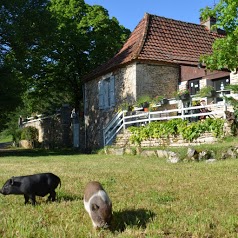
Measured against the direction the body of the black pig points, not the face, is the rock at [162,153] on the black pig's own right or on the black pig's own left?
on the black pig's own right

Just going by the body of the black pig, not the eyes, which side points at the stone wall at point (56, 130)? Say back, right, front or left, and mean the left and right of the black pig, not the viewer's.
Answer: right

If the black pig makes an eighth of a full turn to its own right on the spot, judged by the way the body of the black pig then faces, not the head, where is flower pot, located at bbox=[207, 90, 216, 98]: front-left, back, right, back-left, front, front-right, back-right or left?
right

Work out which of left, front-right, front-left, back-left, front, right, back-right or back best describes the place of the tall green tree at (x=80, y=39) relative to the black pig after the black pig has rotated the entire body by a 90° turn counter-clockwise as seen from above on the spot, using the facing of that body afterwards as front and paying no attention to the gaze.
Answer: back

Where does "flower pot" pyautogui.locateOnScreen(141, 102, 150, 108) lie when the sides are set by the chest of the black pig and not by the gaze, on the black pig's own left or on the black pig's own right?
on the black pig's own right

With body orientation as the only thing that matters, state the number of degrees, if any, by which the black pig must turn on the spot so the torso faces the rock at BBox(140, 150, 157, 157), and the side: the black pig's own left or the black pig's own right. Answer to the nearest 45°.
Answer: approximately 135° to the black pig's own right

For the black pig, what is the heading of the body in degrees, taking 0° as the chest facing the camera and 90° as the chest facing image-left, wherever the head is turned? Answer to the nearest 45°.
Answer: approximately 90°

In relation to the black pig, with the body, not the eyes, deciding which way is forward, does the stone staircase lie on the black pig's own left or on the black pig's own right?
on the black pig's own right

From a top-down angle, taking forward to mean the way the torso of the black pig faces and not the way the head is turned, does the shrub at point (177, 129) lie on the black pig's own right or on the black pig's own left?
on the black pig's own right
